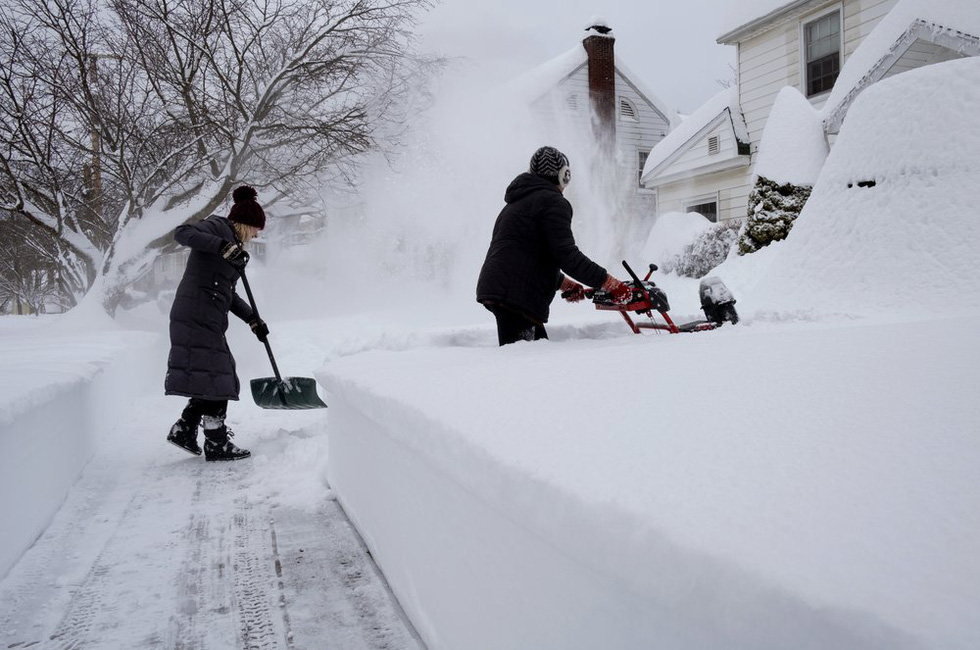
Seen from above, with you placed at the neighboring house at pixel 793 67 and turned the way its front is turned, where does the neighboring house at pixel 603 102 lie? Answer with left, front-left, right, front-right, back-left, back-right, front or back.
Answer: right

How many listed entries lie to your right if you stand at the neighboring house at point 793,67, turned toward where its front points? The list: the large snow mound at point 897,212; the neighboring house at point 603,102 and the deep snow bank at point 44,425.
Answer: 1

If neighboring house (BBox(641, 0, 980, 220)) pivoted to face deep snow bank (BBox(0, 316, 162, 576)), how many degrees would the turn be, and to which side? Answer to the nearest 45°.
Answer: approximately 45° to its left

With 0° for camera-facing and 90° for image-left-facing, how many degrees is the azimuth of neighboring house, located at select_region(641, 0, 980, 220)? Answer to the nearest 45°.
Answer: approximately 45°

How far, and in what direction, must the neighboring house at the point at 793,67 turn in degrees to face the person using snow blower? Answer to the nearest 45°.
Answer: approximately 45° to its left

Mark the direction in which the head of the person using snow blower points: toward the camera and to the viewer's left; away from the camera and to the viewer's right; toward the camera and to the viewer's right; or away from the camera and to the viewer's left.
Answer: away from the camera and to the viewer's right

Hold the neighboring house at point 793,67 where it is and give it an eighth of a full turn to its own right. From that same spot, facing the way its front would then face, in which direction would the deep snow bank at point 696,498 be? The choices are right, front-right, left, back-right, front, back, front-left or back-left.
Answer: left

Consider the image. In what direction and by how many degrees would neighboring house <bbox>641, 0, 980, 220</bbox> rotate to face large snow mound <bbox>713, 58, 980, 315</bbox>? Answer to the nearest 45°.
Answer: approximately 45° to its left
